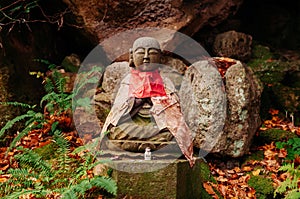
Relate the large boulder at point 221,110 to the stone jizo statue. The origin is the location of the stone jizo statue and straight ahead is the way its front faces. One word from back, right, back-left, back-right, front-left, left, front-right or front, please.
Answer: back-left

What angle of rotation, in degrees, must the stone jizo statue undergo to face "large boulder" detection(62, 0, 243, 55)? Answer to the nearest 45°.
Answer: approximately 180°

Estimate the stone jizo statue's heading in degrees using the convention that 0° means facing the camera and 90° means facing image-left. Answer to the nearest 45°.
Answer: approximately 0°

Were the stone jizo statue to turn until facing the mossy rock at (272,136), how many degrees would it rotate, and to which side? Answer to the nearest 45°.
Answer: approximately 135° to its left

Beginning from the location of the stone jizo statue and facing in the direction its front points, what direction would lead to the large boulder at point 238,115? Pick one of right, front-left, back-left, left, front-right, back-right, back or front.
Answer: back-left

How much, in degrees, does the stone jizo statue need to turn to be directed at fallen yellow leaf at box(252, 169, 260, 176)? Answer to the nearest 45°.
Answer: approximately 135° to its left
